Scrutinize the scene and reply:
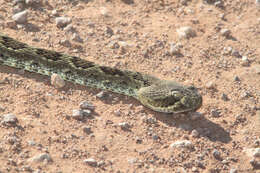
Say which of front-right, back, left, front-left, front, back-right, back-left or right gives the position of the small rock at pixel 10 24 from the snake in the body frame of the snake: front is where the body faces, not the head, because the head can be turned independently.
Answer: back

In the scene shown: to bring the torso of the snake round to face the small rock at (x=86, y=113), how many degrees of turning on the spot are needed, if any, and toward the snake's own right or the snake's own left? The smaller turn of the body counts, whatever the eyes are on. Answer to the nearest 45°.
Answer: approximately 45° to the snake's own right

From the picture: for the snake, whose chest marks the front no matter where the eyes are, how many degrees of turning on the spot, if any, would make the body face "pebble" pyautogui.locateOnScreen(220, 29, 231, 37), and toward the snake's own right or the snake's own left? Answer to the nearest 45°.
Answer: approximately 90° to the snake's own left

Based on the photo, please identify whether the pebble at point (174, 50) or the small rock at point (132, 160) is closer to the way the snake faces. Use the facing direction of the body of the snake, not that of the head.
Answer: the small rock

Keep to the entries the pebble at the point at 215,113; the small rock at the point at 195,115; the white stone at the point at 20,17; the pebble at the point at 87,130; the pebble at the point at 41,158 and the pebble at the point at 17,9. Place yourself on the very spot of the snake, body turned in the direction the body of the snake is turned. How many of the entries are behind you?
2

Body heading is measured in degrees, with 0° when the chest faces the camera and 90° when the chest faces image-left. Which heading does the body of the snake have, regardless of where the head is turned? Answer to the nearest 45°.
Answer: approximately 315°

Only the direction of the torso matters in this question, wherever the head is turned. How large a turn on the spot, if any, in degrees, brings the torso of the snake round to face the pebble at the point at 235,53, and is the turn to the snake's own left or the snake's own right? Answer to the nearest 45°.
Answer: approximately 45° to the snake's own left

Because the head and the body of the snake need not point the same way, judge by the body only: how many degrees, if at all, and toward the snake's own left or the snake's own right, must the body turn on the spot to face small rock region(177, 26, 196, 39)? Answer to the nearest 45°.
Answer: approximately 90° to the snake's own left

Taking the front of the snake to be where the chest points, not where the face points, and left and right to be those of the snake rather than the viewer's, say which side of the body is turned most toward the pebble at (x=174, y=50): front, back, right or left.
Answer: left

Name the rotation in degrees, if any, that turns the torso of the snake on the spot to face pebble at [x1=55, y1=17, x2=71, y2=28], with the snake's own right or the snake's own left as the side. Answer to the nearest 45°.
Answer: approximately 135° to the snake's own left

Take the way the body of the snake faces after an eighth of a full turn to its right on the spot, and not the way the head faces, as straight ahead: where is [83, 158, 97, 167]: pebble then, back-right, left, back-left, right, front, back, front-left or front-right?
front
